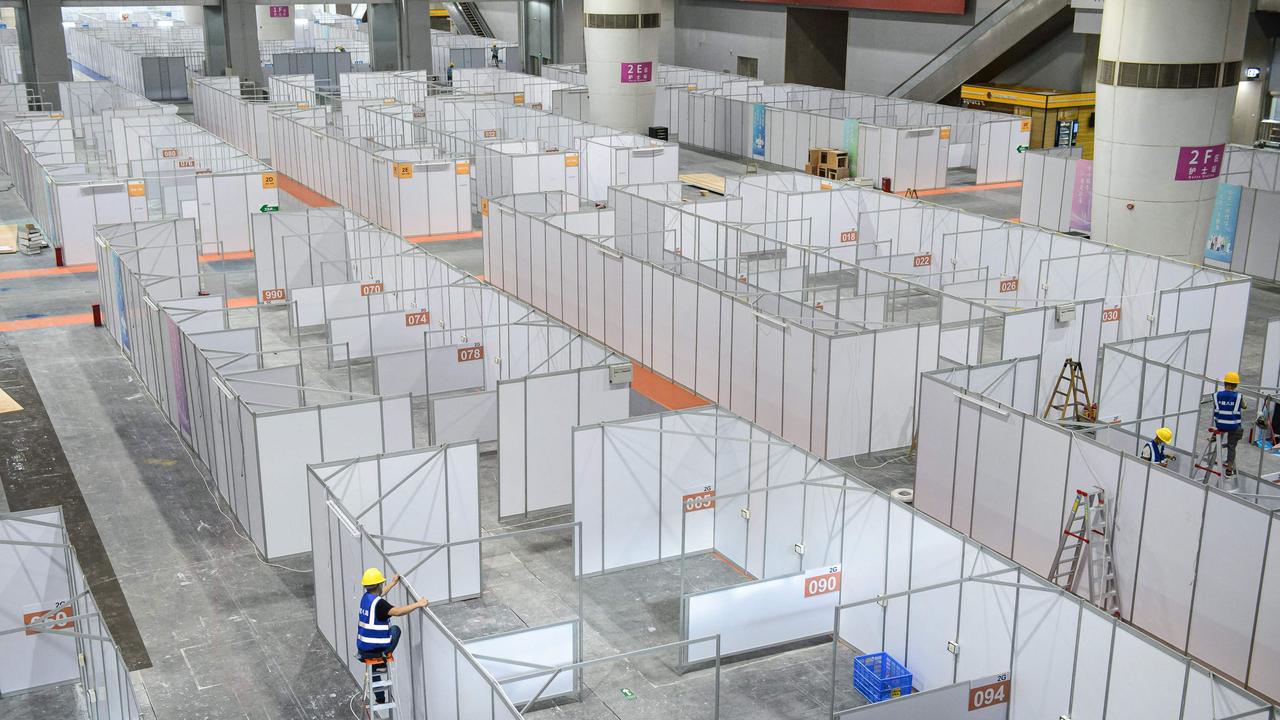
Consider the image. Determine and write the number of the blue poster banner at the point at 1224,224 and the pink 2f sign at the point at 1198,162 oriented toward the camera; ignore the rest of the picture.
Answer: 2

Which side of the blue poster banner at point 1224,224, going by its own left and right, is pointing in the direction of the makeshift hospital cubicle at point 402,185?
right

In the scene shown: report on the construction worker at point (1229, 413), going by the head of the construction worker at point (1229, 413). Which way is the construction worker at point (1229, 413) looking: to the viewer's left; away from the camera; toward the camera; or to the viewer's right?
away from the camera

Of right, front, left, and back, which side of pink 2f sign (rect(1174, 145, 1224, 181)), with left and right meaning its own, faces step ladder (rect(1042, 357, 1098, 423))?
front

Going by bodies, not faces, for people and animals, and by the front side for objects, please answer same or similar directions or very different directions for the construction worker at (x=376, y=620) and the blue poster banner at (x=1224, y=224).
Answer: very different directions

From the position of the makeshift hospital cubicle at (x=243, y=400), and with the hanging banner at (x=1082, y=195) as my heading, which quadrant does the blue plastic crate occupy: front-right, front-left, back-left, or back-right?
front-right

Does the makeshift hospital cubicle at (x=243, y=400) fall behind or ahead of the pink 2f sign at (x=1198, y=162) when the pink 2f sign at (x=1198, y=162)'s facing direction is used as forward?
ahead

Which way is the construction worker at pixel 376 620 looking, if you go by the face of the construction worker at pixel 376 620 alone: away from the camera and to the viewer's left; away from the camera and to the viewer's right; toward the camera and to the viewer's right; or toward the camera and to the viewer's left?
away from the camera and to the viewer's right

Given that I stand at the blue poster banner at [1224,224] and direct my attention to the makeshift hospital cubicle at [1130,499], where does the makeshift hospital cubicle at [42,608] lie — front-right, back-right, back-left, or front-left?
front-right

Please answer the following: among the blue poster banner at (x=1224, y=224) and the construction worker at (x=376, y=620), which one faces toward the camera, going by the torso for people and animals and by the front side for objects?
the blue poster banner

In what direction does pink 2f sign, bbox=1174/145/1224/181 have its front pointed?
toward the camera

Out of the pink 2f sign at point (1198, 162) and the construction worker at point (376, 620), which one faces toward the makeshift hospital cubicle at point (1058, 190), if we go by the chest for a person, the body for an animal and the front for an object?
the construction worker

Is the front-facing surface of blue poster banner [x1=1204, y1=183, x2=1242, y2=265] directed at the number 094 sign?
yes

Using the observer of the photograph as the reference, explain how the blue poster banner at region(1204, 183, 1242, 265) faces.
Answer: facing the viewer

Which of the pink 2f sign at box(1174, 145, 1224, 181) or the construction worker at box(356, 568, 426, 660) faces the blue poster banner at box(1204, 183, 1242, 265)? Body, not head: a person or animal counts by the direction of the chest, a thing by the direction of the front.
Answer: the construction worker

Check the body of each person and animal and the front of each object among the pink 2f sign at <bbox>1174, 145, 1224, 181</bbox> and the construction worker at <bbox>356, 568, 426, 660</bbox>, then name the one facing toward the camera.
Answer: the pink 2f sign

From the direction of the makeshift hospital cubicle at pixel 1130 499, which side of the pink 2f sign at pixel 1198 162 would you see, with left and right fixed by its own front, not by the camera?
front

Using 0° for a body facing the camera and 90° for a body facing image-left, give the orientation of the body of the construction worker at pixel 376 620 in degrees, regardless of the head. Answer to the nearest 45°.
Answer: approximately 225°
